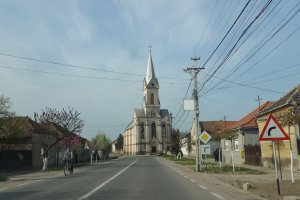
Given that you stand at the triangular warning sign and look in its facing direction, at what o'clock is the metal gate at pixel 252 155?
The metal gate is roughly at 6 o'clock from the triangular warning sign.

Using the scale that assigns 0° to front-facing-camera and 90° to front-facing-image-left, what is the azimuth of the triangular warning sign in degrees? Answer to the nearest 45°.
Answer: approximately 0°

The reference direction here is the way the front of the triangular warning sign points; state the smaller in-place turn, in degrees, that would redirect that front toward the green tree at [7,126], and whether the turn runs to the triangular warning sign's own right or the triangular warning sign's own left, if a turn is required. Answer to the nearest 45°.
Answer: approximately 135° to the triangular warning sign's own right
